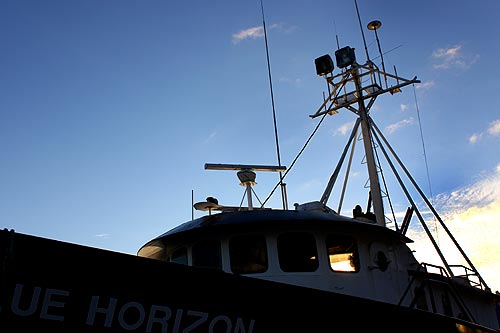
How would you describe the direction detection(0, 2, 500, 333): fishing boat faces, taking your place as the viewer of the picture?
facing the viewer and to the left of the viewer
